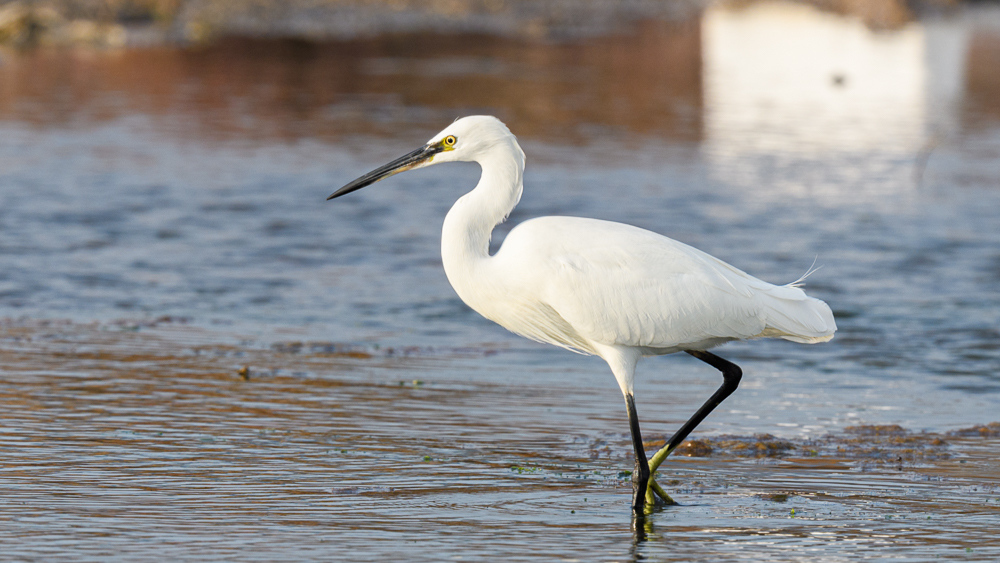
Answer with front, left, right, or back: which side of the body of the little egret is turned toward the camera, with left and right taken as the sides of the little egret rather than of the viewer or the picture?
left
